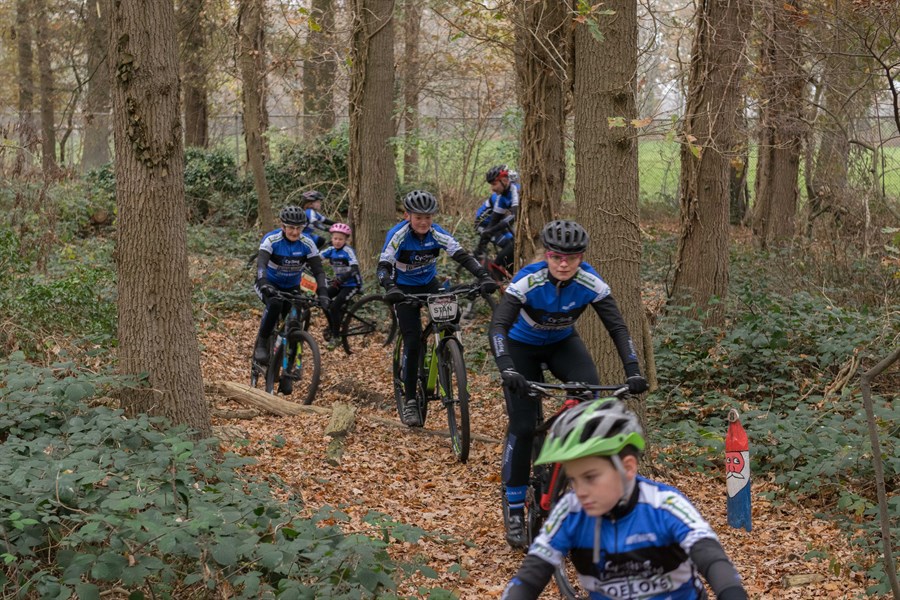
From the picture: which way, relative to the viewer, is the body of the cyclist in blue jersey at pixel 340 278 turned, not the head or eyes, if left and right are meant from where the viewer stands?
facing the viewer and to the left of the viewer

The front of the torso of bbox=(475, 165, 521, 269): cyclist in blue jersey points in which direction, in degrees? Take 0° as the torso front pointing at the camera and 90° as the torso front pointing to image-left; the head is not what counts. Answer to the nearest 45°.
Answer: approximately 45°

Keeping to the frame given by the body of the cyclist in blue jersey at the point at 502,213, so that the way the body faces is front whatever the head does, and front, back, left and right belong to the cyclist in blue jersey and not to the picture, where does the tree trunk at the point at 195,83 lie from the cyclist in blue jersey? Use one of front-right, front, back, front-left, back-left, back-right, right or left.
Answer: right

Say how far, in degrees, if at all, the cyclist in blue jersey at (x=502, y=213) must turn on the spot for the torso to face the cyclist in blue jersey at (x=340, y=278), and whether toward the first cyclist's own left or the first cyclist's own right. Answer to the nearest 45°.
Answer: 0° — they already face them

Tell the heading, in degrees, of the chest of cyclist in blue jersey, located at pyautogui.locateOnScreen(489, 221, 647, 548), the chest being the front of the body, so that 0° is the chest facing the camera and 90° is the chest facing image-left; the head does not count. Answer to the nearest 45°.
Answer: approximately 0°

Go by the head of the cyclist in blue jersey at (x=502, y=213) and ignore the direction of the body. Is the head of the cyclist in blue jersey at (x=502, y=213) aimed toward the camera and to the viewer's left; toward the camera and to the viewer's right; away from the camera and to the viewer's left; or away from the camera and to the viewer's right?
toward the camera and to the viewer's left

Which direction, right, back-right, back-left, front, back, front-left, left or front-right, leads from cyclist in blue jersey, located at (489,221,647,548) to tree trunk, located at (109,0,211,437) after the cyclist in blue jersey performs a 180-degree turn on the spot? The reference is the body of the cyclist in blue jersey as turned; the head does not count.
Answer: left

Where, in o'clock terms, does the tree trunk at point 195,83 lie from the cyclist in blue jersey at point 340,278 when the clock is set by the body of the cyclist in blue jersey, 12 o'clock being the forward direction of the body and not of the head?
The tree trunk is roughly at 4 o'clock from the cyclist in blue jersey.

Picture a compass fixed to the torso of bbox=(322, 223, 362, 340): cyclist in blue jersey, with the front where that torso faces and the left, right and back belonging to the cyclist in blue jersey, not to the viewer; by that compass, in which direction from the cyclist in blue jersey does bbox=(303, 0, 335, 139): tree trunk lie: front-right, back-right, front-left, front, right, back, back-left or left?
back-right

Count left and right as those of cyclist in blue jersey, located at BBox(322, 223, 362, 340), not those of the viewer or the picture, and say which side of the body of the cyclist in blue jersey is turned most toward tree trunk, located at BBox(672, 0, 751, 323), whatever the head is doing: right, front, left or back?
left

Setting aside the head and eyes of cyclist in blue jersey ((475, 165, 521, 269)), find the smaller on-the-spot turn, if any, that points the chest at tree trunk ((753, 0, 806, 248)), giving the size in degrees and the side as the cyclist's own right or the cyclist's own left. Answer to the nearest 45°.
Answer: approximately 135° to the cyclist's own left

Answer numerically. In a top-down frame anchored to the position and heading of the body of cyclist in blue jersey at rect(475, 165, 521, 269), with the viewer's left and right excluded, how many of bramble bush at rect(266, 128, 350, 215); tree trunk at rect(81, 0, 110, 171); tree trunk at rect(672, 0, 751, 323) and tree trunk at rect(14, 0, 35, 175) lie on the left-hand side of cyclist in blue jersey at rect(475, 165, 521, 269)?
1
